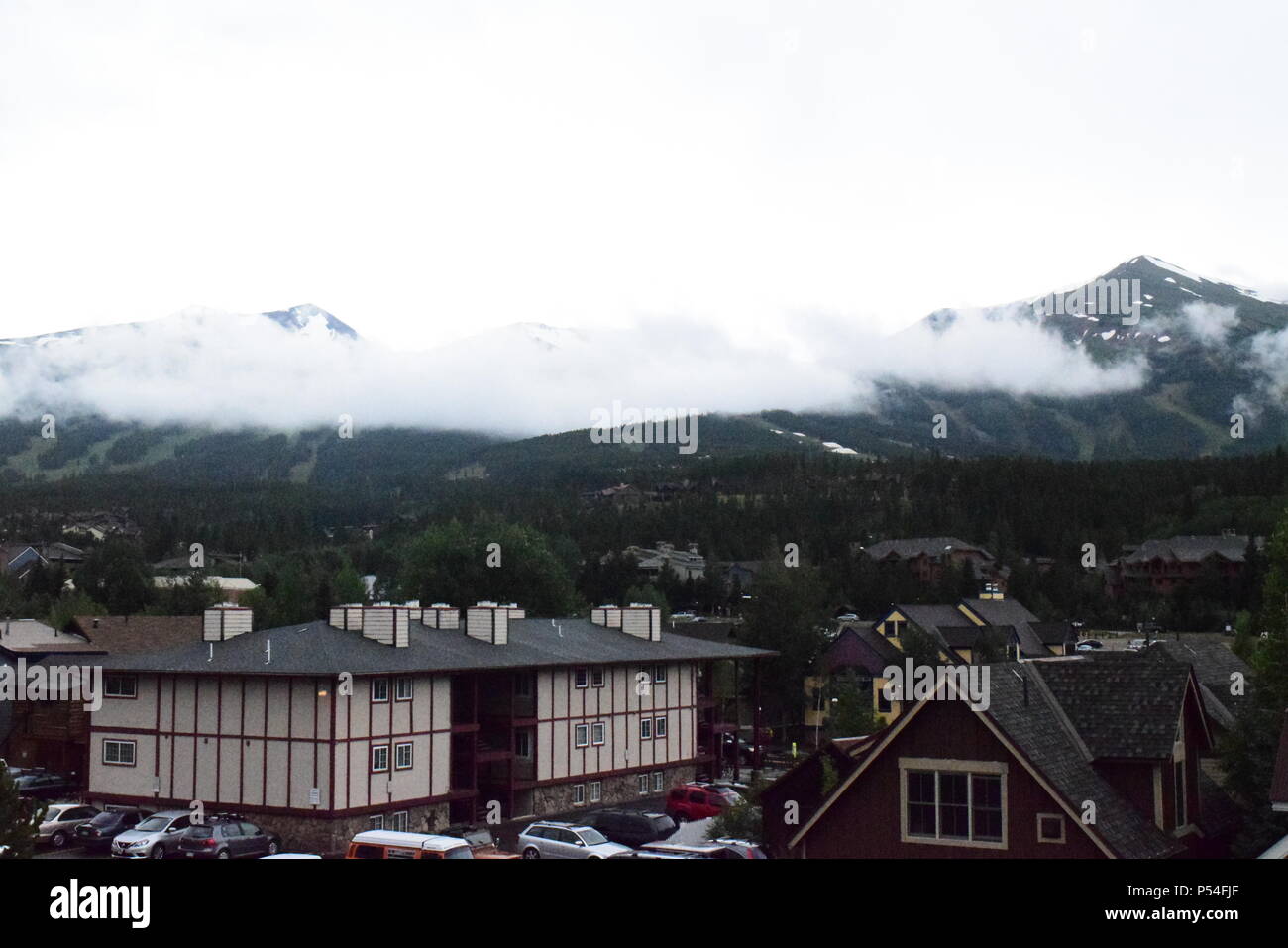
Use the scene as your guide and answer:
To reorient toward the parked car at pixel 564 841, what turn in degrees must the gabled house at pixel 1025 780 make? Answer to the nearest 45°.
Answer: approximately 135° to its right

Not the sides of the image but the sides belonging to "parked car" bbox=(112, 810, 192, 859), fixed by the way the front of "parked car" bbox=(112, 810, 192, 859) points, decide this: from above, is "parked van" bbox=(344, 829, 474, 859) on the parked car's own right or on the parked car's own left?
on the parked car's own left

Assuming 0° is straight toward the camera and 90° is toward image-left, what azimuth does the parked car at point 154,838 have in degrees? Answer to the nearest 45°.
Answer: approximately 45°

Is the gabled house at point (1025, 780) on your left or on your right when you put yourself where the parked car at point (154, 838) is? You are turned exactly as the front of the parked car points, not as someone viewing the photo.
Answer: on your left

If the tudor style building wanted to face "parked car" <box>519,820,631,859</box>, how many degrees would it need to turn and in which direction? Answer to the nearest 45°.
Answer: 0° — it already faces it
